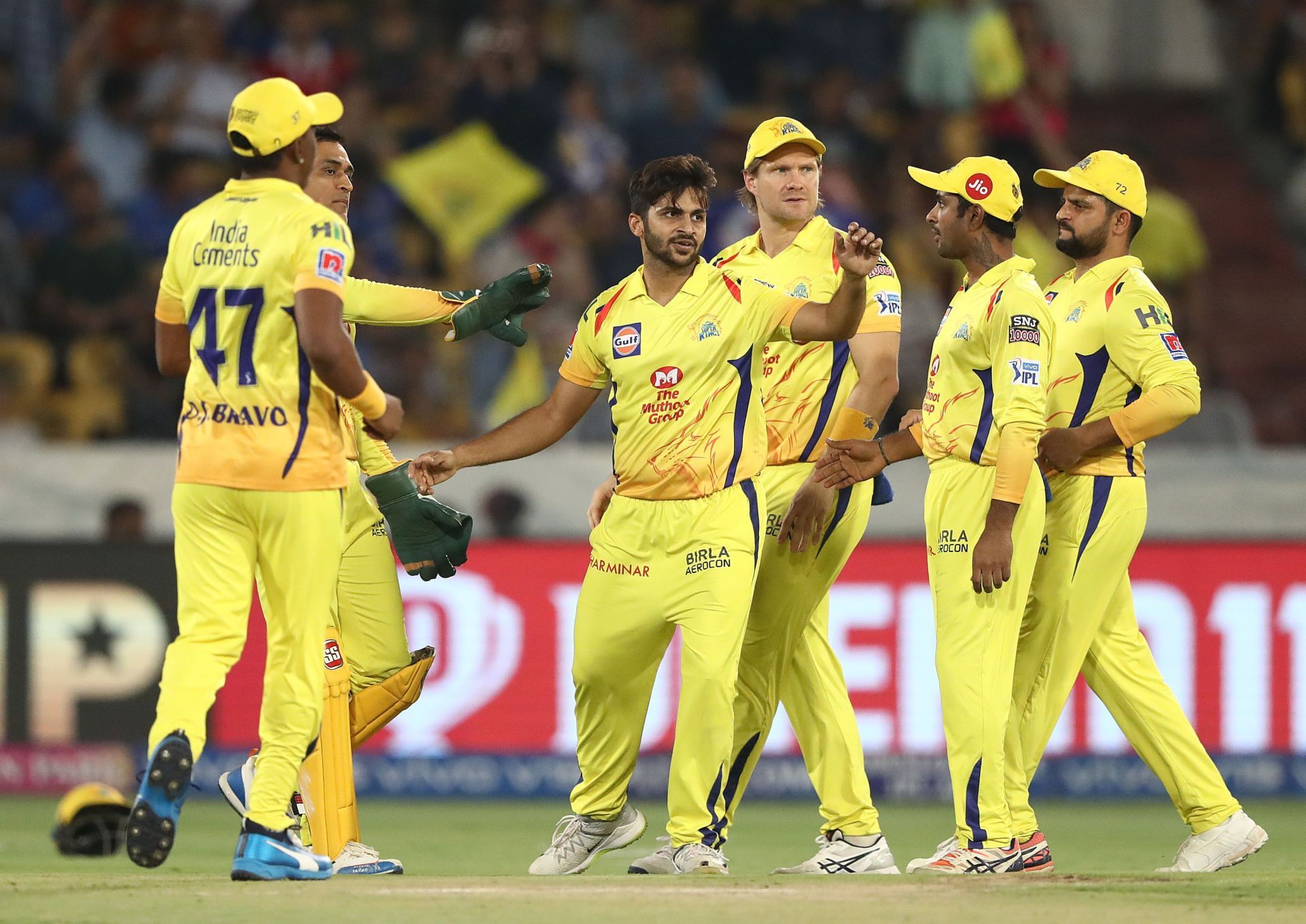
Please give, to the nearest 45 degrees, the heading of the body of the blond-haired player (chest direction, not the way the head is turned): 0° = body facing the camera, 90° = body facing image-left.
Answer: approximately 45°

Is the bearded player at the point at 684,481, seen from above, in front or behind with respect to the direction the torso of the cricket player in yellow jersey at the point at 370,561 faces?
in front

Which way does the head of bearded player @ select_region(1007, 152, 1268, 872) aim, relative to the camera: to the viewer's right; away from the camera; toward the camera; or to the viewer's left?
to the viewer's left

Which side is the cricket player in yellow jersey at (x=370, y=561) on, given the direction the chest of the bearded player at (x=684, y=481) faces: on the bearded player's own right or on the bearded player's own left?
on the bearded player's own right

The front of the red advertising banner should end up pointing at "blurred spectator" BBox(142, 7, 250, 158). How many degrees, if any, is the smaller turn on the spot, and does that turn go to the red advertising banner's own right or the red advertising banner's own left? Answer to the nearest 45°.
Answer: approximately 135° to the red advertising banner's own right

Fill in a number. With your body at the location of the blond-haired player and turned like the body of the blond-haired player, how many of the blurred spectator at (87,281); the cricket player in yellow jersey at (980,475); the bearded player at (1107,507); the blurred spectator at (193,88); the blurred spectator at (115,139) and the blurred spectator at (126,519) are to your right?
4

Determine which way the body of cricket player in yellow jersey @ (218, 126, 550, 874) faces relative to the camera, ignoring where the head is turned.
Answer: to the viewer's right

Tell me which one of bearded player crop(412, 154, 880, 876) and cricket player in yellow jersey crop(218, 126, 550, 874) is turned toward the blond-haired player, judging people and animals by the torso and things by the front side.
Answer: the cricket player in yellow jersey

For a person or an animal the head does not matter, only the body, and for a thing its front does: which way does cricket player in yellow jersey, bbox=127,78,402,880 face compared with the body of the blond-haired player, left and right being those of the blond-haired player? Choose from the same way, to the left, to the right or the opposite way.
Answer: the opposite way

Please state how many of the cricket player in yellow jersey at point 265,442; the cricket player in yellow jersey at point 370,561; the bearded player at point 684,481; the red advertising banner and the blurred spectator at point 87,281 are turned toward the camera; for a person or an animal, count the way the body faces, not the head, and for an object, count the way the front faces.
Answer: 3
